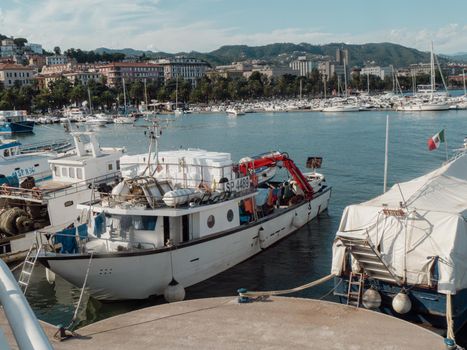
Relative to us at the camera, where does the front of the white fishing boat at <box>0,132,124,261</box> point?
facing away from the viewer and to the right of the viewer

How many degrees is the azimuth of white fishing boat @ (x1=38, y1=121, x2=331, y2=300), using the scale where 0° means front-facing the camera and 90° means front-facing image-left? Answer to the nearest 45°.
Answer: approximately 45°

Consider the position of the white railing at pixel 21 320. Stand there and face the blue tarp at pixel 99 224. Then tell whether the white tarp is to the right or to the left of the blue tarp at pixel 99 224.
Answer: right

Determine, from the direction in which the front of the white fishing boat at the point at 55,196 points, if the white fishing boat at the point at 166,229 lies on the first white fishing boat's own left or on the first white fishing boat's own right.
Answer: on the first white fishing boat's own right

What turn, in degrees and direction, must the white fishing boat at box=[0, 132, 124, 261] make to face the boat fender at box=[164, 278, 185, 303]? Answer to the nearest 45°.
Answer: approximately 135° to its right
